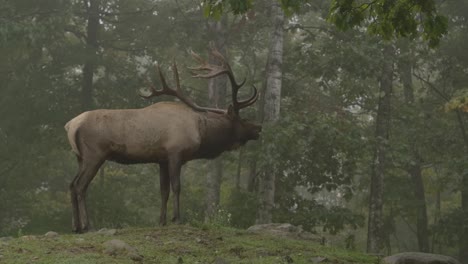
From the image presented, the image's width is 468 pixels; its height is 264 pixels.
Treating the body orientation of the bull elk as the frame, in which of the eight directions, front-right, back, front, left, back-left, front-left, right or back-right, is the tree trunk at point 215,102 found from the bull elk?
left

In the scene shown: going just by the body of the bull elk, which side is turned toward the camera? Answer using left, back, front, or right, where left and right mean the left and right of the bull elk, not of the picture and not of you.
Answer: right

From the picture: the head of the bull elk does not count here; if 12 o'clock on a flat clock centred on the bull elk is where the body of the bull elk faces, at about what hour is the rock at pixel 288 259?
The rock is roughly at 2 o'clock from the bull elk.

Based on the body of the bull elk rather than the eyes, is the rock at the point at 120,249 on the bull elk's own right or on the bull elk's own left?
on the bull elk's own right

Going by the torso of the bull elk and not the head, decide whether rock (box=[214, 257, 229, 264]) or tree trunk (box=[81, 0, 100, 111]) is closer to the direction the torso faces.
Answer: the rock

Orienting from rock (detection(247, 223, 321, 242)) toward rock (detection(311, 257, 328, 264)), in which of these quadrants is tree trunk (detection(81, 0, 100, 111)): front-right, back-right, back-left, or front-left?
back-right

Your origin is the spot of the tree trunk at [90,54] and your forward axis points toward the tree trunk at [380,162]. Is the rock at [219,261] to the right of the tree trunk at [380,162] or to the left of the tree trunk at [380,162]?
right

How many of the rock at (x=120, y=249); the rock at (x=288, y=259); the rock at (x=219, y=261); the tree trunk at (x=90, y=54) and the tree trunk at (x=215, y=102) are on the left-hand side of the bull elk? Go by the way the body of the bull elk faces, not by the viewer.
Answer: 2

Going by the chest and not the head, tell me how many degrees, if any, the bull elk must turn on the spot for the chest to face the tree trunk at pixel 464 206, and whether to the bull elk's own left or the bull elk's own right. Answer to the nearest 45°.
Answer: approximately 45° to the bull elk's own left

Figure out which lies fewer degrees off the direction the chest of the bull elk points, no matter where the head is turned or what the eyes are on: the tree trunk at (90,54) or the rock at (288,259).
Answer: the rock

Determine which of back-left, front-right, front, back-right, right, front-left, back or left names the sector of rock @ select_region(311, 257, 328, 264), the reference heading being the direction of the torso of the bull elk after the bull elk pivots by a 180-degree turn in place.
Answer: back-left

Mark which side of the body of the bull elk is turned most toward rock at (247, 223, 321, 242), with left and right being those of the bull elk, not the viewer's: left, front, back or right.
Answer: front

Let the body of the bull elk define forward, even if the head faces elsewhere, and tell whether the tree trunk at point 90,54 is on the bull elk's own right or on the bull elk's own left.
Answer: on the bull elk's own left
